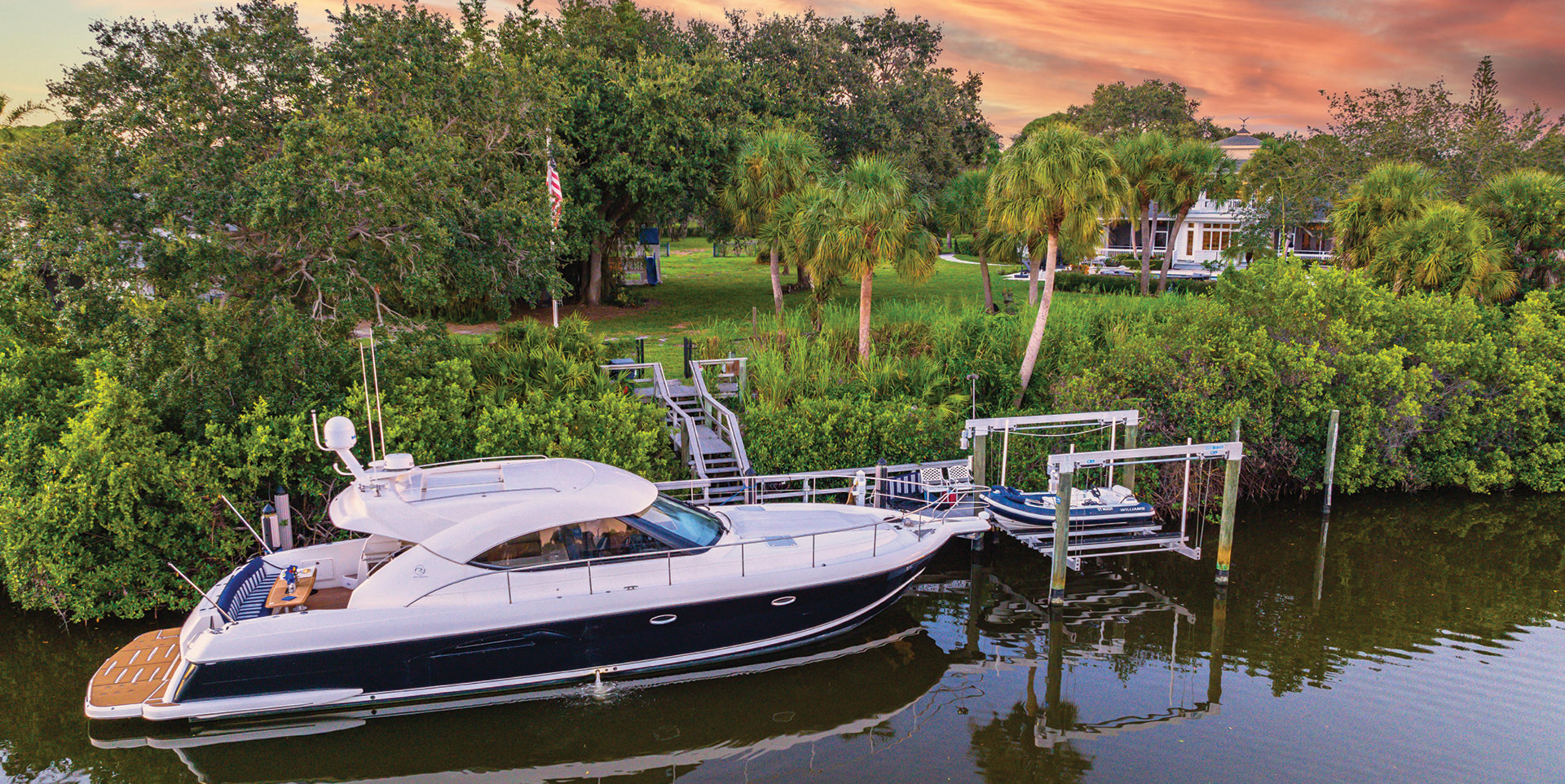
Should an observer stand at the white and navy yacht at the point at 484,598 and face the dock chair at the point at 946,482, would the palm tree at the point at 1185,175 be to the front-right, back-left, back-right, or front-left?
front-left

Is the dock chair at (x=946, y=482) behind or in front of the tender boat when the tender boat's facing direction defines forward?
in front

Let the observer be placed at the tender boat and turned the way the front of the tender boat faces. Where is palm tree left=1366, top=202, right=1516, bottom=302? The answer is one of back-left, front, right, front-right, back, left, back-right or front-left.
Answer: back-right

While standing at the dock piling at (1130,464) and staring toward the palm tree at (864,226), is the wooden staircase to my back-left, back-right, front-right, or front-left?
front-left

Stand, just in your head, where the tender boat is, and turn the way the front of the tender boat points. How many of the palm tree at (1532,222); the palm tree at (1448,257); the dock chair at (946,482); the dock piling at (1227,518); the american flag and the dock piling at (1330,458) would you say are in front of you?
2

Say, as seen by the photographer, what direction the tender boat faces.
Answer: facing to the left of the viewer

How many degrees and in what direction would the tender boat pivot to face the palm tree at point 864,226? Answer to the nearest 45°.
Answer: approximately 45° to its right

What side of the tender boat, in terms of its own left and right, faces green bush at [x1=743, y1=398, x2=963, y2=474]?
front

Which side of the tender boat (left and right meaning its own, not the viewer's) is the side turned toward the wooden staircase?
front

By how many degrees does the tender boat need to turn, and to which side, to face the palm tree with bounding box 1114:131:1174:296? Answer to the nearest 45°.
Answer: approximately 90° to its right

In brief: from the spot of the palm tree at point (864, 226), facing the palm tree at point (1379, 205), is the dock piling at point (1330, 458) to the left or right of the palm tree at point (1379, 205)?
right

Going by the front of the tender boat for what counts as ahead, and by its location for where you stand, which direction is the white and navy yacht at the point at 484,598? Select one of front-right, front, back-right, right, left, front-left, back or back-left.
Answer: front-left

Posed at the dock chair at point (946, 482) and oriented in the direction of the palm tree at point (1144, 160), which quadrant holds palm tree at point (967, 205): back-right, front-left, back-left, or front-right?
front-left

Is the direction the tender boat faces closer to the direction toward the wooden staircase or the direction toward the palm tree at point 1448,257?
the wooden staircase

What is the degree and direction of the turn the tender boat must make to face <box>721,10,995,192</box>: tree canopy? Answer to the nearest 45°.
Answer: approximately 90° to its right

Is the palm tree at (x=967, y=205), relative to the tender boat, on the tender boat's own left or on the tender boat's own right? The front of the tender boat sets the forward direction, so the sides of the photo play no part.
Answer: on the tender boat's own right

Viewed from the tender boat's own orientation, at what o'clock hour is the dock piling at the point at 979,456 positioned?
The dock piling is roughly at 1 o'clock from the tender boat.

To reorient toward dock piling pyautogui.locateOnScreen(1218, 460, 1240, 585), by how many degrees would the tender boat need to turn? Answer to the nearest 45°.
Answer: approximately 180°
